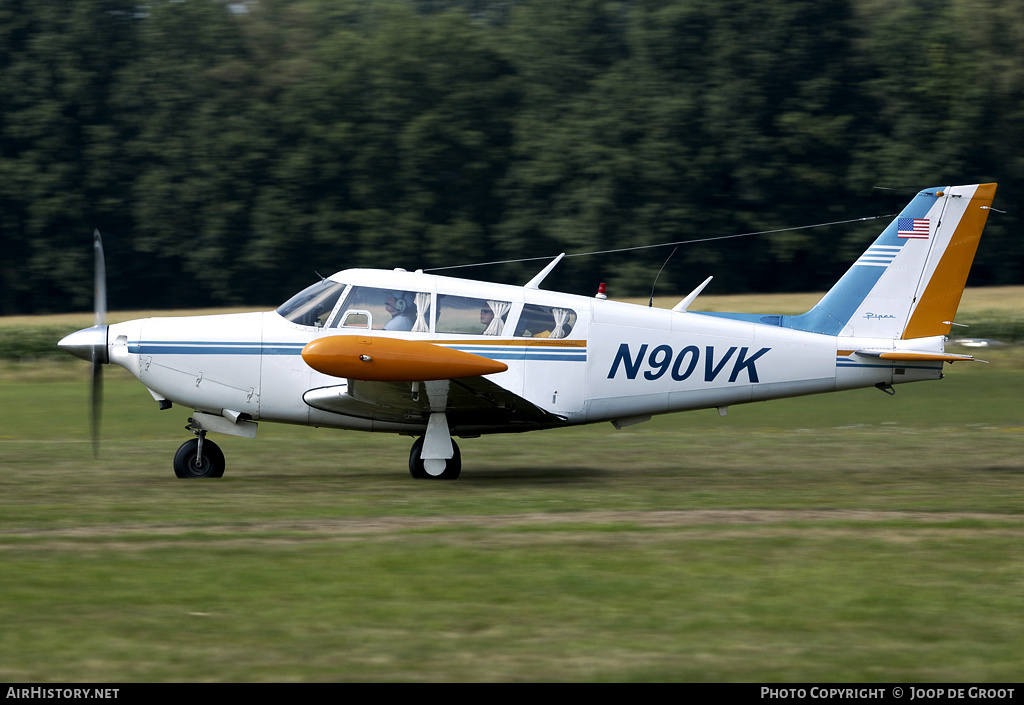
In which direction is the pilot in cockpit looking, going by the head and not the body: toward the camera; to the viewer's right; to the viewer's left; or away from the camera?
to the viewer's left

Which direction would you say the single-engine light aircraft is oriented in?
to the viewer's left

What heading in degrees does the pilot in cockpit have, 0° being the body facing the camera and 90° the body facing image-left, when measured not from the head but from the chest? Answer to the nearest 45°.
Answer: approximately 90°
